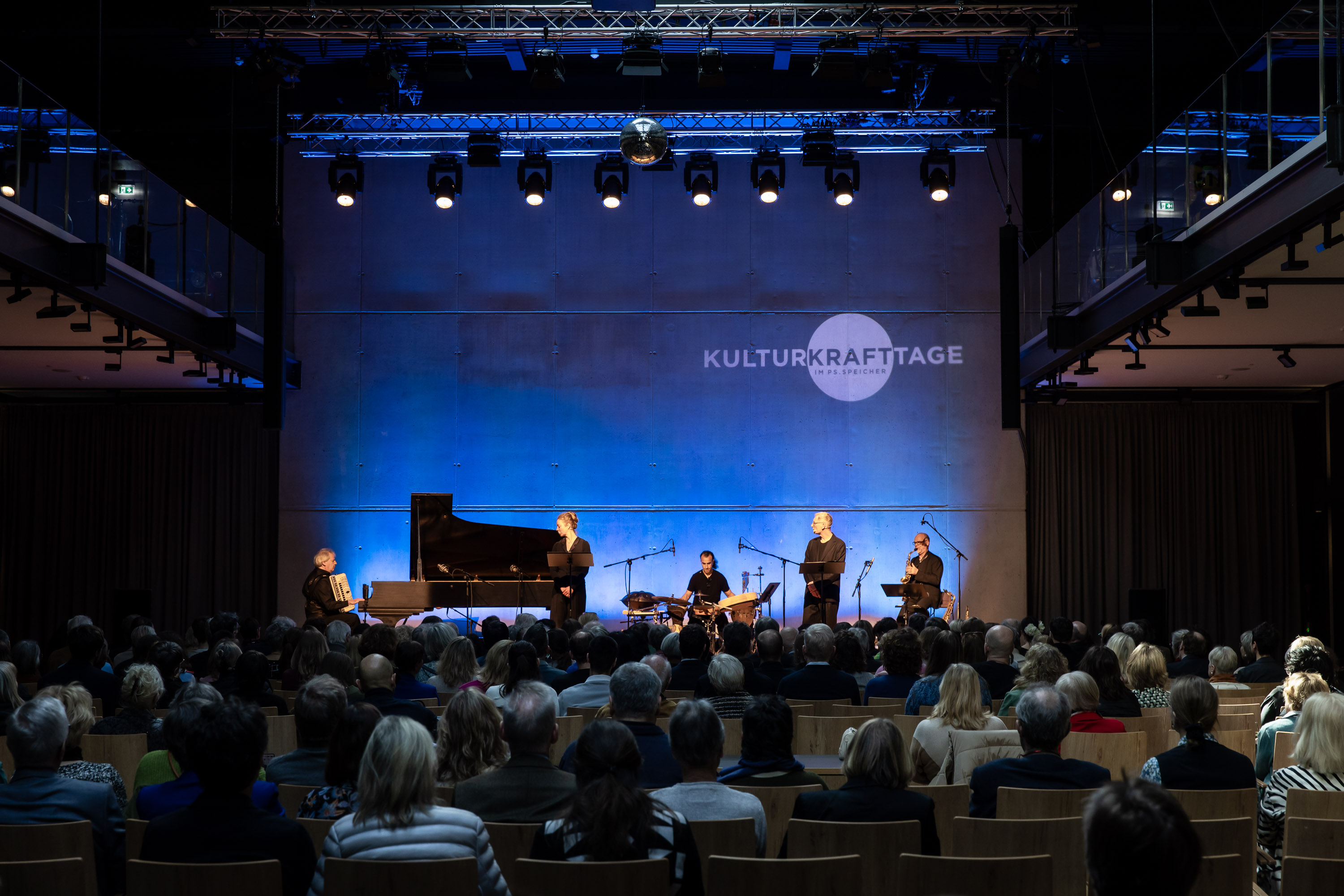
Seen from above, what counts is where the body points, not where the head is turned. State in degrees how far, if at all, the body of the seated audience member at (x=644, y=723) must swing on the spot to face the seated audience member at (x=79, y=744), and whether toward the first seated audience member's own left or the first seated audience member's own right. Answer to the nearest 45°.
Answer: approximately 90° to the first seated audience member's own left

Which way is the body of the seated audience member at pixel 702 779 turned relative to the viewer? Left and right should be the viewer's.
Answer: facing away from the viewer

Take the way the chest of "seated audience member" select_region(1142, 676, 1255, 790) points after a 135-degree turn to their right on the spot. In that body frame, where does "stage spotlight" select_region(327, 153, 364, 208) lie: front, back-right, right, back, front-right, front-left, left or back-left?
back

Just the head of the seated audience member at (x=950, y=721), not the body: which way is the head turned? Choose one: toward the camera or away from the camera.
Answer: away from the camera

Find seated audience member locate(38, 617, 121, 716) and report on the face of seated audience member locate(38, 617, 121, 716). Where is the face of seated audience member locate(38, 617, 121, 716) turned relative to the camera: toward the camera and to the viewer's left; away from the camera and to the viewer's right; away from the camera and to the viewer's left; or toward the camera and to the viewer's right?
away from the camera and to the viewer's right

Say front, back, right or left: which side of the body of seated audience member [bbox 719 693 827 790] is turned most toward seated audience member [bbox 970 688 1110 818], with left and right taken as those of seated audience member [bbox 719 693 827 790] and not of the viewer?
right

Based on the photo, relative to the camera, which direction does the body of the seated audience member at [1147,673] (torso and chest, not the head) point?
away from the camera

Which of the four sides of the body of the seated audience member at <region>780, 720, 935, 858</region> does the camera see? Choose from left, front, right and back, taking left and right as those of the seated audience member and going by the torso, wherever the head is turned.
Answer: back

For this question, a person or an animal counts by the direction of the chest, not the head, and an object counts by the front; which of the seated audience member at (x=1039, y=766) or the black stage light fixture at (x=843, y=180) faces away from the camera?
the seated audience member

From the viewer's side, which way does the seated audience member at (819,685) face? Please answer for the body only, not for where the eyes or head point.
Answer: away from the camera

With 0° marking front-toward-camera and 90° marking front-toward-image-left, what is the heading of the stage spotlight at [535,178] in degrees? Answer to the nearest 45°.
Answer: approximately 0°

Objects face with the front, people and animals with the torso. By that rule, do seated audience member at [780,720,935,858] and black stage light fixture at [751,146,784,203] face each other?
yes

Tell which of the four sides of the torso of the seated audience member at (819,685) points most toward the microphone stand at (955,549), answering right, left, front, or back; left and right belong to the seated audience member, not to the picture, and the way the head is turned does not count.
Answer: front

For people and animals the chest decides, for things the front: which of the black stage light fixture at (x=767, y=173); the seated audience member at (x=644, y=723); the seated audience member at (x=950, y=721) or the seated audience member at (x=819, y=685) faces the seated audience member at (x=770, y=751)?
the black stage light fixture

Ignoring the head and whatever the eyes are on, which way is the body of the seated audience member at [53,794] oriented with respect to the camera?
away from the camera

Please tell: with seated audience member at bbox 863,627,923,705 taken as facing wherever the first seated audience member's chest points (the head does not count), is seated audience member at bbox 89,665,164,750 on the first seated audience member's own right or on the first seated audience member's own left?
on the first seated audience member's own left
